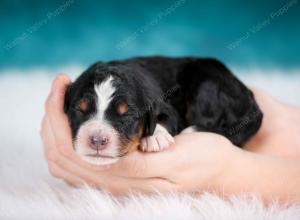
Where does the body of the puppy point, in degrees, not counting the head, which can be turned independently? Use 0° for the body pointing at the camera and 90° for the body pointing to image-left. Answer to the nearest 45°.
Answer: approximately 45°
